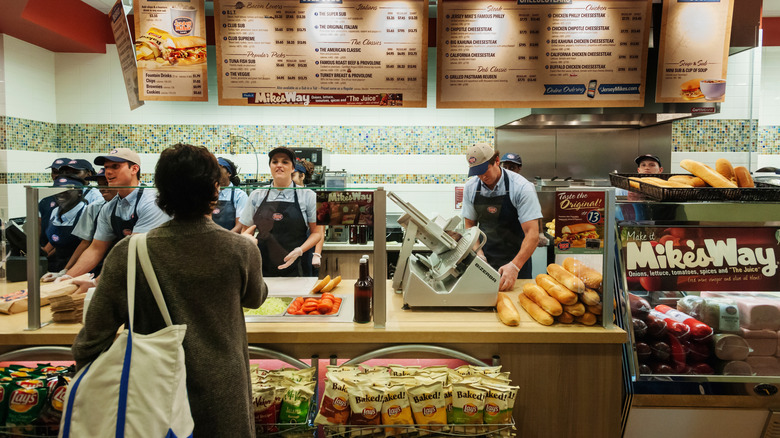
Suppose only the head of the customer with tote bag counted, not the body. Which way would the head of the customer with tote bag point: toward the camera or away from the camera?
away from the camera

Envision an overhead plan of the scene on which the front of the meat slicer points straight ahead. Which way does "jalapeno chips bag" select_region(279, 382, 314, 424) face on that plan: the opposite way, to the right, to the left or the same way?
the opposite way

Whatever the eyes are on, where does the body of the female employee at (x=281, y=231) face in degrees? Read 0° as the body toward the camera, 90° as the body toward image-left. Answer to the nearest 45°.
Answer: approximately 0°

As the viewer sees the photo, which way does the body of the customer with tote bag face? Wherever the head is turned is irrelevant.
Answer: away from the camera

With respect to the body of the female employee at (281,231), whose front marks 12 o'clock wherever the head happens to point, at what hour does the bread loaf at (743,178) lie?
The bread loaf is roughly at 10 o'clock from the female employee.

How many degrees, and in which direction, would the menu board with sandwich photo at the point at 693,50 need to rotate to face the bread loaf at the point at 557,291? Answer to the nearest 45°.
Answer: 0° — it already faces it
